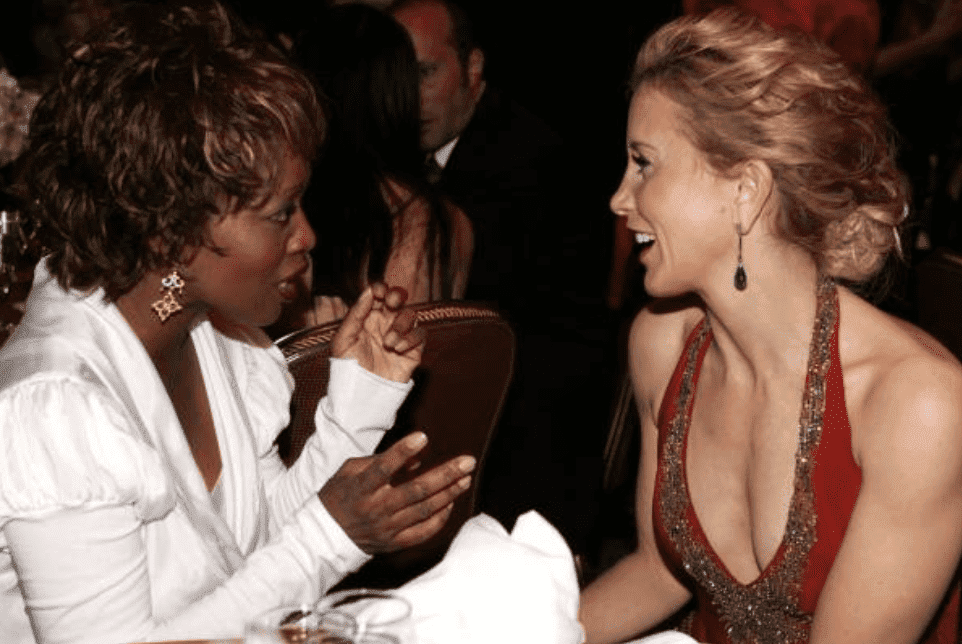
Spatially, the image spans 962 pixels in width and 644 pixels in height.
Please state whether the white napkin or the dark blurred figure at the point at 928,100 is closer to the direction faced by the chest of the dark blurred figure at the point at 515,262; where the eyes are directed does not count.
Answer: the white napkin

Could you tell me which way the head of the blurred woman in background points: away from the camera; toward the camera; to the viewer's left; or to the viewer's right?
away from the camera

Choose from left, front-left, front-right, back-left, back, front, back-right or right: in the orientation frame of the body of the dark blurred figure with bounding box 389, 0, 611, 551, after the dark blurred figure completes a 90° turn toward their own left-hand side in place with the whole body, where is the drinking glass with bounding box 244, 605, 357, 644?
front-right

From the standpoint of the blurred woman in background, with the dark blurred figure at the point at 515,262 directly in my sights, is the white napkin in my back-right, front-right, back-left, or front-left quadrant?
back-right

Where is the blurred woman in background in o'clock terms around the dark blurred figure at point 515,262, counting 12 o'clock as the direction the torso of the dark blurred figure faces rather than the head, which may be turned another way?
The blurred woman in background is roughly at 11 o'clock from the dark blurred figure.

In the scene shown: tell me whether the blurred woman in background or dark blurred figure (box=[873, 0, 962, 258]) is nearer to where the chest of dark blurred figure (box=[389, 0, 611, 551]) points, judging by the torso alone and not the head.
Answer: the blurred woman in background

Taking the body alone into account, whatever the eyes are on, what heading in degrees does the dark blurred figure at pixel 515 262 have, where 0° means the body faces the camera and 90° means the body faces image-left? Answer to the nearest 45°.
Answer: approximately 45°

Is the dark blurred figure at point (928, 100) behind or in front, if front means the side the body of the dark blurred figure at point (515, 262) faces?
behind
